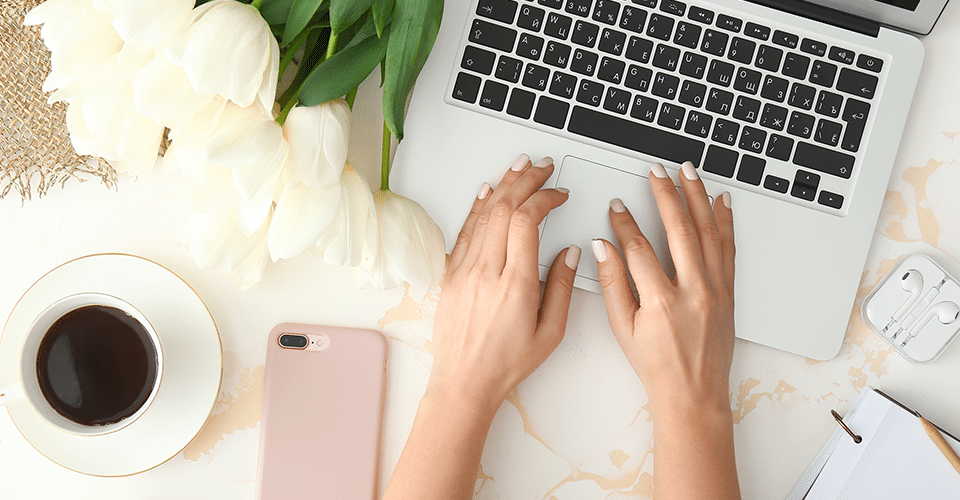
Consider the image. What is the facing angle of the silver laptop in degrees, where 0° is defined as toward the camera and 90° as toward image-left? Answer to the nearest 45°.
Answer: approximately 0°

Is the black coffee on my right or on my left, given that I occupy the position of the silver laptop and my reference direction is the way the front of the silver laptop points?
on my right
